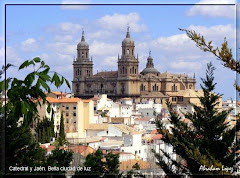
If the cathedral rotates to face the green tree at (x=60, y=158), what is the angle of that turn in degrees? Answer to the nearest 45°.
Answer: approximately 45° to its left

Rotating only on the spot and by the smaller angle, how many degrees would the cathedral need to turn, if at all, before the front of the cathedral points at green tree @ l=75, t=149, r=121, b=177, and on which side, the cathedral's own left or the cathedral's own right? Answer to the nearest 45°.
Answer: approximately 45° to the cathedral's own left

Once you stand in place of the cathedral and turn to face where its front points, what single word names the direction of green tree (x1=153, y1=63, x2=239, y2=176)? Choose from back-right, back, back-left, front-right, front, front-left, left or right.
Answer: front-left

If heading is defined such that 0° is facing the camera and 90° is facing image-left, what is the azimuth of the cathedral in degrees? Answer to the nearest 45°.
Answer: approximately 45°
